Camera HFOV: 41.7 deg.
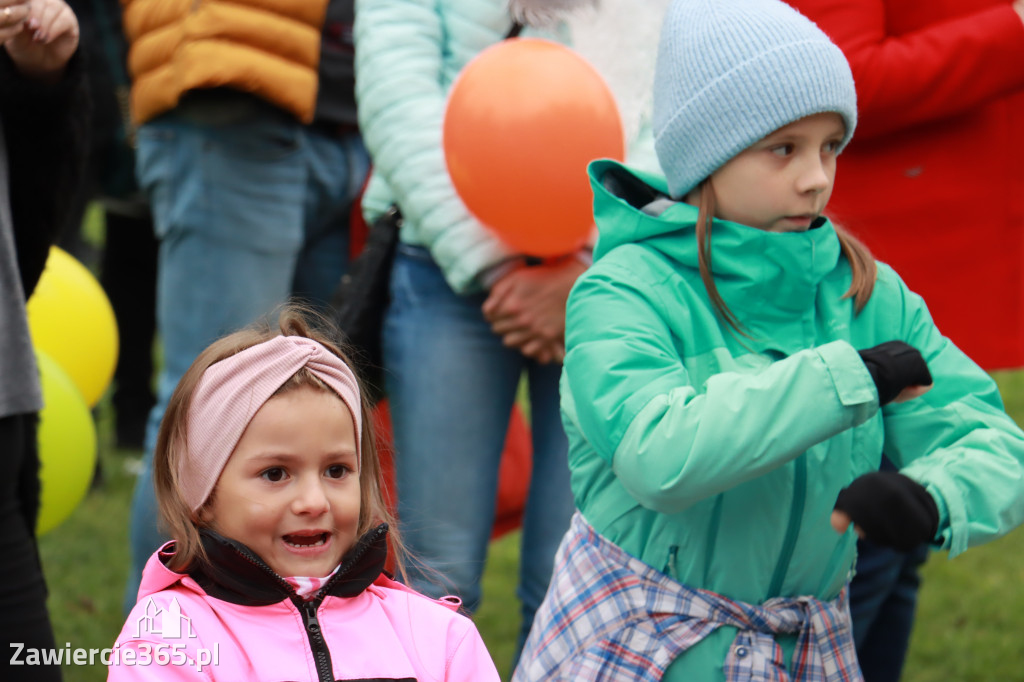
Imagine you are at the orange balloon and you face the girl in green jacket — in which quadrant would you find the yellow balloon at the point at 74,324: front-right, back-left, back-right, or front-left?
back-right

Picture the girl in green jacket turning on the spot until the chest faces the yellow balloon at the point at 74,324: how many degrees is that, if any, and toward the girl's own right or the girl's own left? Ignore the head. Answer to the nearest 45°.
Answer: approximately 180°

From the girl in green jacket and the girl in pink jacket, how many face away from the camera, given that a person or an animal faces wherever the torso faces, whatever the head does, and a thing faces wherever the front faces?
0

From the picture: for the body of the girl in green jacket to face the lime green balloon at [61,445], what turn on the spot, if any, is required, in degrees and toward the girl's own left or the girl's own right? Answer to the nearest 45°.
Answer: approximately 135° to the girl's own right

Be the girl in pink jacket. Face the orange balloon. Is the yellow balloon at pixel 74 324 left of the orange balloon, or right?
left

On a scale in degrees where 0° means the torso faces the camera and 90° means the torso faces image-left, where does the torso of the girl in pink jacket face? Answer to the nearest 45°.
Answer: approximately 0°

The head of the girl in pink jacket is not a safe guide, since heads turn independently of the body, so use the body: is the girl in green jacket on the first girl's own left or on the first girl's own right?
on the first girl's own left

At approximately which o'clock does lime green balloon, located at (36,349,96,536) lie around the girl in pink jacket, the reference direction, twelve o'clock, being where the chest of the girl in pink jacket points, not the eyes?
The lime green balloon is roughly at 5 o'clock from the girl in pink jacket.

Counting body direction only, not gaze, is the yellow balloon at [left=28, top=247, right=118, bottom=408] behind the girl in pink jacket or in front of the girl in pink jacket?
behind

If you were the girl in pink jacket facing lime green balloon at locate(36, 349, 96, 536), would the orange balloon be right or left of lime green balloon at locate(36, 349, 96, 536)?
right

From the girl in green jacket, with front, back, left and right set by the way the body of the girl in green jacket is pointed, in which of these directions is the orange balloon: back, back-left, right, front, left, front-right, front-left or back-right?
back

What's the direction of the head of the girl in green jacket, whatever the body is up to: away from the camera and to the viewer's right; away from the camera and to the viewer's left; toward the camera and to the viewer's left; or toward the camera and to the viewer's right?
toward the camera and to the viewer's right
